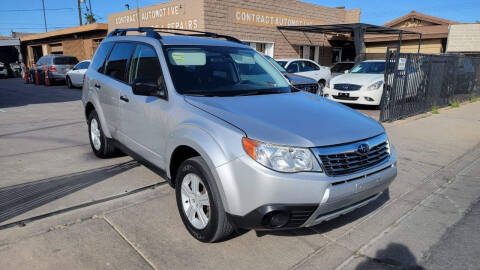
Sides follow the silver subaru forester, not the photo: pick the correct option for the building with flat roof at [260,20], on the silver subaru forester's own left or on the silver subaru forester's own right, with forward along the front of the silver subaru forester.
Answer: on the silver subaru forester's own left

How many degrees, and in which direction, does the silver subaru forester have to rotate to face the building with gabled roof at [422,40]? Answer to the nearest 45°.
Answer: approximately 90° to its left

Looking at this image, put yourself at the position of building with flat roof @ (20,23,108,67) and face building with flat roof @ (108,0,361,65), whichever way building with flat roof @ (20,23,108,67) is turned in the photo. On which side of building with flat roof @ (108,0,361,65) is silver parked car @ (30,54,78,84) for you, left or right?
right

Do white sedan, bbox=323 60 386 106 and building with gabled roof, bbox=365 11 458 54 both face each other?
no

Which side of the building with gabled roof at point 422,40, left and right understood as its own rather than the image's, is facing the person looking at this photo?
front

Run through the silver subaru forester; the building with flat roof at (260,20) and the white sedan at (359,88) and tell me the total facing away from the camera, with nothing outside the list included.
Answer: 0

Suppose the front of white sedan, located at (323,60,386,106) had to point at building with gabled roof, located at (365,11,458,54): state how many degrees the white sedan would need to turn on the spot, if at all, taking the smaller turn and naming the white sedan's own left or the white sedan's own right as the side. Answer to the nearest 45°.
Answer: approximately 135° to the white sedan's own right

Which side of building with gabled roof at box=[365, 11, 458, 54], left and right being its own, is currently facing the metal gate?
front

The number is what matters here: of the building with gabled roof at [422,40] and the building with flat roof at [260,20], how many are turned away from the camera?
0

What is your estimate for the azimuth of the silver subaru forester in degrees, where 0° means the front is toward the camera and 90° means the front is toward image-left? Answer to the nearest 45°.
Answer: approximately 315°

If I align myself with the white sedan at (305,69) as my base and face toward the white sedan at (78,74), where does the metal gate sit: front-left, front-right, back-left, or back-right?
back-left

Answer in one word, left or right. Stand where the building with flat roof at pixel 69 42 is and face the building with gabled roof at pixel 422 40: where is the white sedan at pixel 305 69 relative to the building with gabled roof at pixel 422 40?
right

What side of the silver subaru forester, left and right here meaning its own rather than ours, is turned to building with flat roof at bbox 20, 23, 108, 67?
back

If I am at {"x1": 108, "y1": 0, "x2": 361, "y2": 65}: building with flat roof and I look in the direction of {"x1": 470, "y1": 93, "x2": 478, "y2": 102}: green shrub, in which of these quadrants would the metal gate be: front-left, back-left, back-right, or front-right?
front-right

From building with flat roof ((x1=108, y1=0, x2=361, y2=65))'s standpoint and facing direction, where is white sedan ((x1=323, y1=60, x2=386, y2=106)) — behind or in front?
in front

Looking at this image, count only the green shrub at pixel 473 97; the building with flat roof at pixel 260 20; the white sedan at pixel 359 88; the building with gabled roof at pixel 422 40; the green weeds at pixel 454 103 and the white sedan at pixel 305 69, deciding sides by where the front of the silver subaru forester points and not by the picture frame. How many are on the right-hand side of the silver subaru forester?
0

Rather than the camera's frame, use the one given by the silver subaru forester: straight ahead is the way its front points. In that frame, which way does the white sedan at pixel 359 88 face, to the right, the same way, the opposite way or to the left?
to the right
